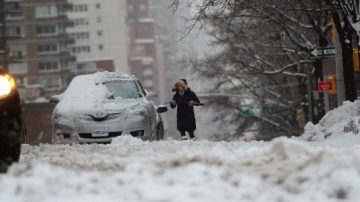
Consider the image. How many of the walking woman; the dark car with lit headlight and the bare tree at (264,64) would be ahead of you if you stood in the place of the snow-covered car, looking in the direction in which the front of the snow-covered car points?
1

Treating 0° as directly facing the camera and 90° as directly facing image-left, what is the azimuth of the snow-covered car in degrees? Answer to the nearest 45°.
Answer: approximately 0°

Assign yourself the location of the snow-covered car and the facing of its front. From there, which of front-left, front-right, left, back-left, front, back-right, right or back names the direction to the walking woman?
back-left

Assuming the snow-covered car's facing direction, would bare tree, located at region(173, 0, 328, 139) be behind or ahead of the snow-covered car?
behind

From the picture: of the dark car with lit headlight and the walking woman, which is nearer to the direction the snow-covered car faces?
the dark car with lit headlight

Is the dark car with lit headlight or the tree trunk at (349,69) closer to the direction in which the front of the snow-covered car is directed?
the dark car with lit headlight

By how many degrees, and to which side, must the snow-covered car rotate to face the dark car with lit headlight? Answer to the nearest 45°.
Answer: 0° — it already faces it

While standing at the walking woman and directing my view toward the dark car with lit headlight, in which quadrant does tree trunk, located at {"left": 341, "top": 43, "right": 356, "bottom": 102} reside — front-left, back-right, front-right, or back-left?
back-left
